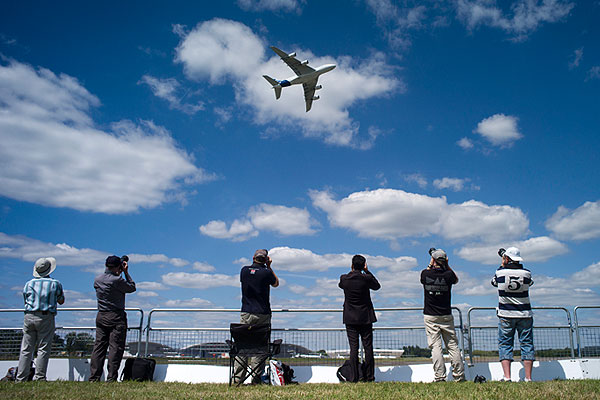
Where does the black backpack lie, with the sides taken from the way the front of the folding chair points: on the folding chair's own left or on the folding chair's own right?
on the folding chair's own right

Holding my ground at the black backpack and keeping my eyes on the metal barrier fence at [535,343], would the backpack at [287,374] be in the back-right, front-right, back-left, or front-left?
back-left

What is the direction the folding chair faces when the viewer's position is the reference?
facing away from the viewer
